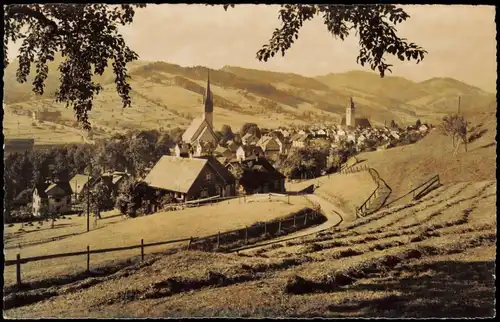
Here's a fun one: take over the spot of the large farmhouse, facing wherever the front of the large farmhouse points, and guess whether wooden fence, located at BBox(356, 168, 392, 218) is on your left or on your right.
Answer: on your left
